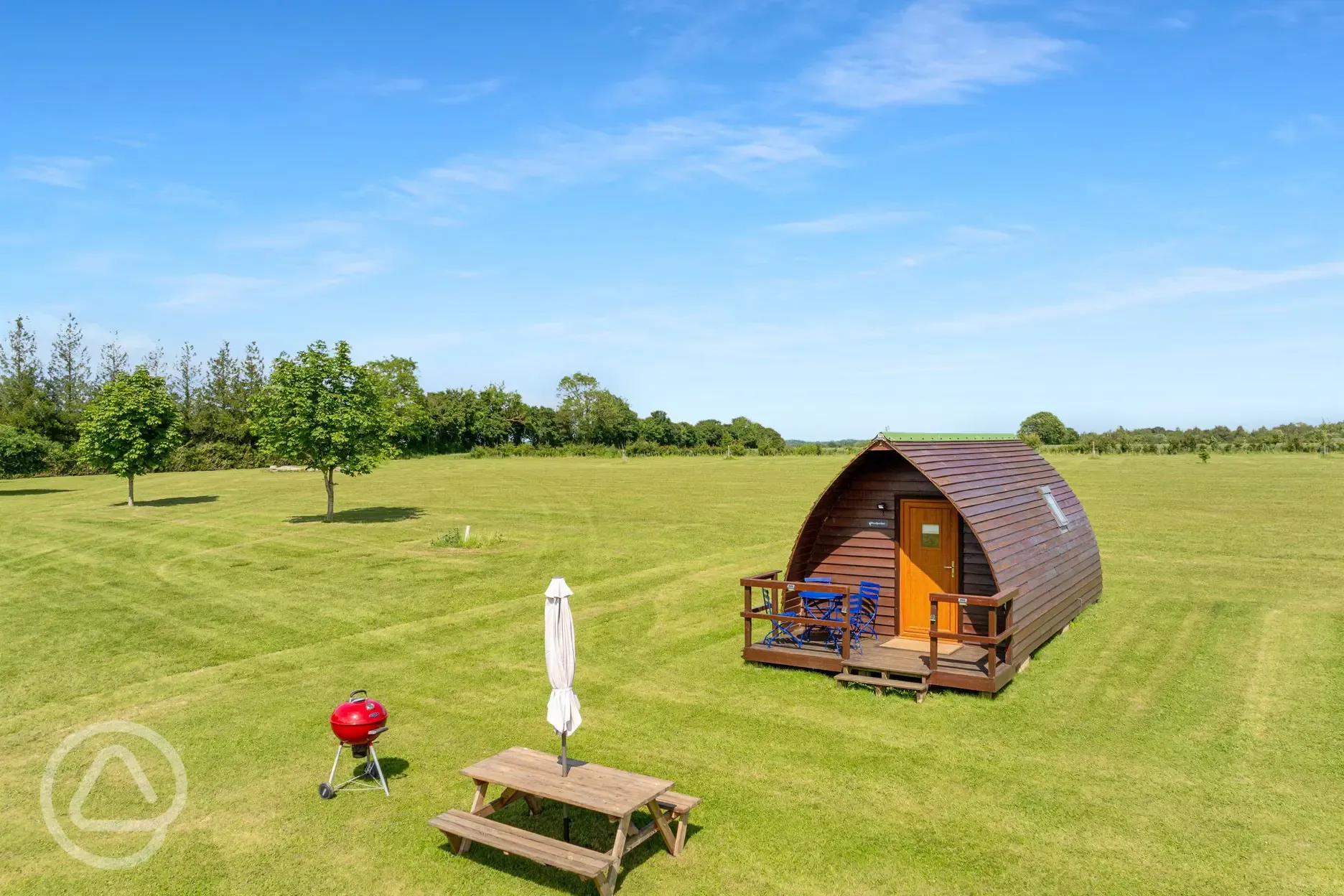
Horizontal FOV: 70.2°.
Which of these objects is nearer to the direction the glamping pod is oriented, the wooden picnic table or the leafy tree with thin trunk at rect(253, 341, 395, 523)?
the wooden picnic table

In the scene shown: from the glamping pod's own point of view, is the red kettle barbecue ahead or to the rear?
ahead

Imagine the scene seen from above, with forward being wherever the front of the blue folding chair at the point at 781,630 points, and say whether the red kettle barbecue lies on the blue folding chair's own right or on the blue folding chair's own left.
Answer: on the blue folding chair's own right

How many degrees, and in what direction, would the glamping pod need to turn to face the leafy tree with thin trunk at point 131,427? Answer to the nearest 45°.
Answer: approximately 90° to its right

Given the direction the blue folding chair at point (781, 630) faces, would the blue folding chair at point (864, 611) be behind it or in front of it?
in front

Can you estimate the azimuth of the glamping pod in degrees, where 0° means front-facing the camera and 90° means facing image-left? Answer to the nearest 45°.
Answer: approximately 45°

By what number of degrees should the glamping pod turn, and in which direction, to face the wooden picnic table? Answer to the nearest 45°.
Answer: approximately 45° to its left

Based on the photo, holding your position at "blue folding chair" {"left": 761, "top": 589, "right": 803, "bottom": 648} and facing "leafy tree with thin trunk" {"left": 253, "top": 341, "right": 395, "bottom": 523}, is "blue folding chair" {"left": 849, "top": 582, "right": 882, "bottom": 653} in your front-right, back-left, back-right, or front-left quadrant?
back-right

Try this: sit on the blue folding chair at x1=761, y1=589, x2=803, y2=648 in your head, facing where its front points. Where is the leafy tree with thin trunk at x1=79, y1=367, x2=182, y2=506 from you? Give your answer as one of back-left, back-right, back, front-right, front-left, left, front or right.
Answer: back-left

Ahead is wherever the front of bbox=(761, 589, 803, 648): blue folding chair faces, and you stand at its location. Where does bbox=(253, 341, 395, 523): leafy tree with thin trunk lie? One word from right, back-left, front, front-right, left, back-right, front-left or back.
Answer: back-left

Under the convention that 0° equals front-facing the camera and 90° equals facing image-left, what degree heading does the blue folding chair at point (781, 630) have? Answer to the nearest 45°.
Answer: approximately 270°

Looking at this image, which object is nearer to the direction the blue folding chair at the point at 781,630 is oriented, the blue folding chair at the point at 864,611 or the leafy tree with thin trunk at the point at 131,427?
the blue folding chair
